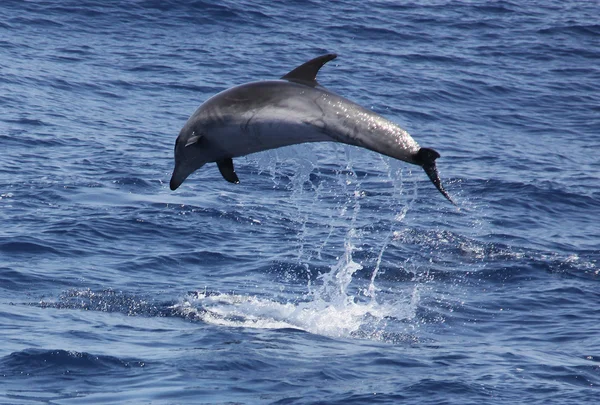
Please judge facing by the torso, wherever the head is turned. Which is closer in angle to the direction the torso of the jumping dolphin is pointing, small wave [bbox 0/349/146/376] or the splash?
the small wave

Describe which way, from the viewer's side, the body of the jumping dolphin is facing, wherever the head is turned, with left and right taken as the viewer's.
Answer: facing to the left of the viewer

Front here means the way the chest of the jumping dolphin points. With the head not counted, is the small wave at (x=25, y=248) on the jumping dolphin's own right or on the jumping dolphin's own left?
on the jumping dolphin's own right

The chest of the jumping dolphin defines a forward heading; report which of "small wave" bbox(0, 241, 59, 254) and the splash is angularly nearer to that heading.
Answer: the small wave
